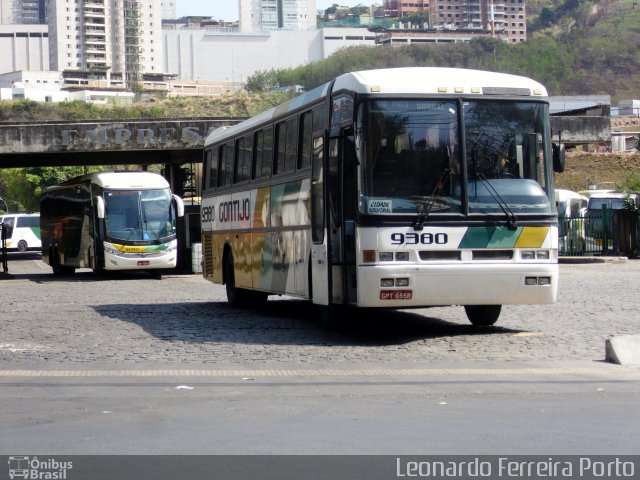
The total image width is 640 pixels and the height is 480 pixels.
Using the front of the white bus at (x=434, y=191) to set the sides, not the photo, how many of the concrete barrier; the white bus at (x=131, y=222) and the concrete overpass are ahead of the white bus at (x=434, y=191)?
1

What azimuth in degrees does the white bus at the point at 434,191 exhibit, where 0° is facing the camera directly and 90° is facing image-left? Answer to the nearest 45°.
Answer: approximately 315°

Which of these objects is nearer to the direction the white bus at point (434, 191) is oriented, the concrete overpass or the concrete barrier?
the concrete barrier

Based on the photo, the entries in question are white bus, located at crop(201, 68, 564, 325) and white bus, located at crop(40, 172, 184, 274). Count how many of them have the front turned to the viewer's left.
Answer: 0

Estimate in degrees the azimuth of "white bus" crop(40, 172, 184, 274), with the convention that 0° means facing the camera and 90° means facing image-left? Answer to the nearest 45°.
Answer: approximately 315°

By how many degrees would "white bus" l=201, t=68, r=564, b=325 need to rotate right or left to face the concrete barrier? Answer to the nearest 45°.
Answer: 0° — it already faces it

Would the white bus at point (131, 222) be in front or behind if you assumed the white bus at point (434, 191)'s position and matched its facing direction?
behind

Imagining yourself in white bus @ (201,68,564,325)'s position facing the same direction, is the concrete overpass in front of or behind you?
behind
